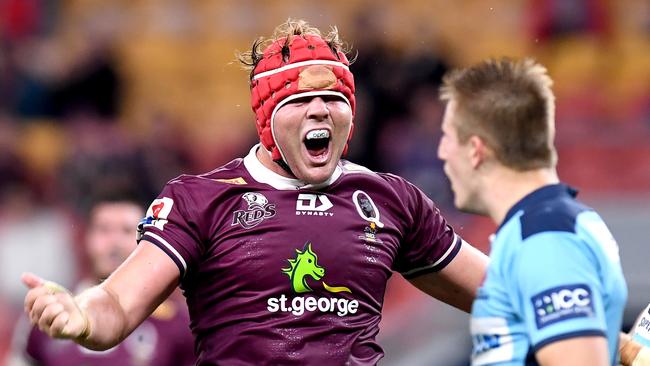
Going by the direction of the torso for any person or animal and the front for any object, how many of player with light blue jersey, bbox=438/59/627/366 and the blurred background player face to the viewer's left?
1

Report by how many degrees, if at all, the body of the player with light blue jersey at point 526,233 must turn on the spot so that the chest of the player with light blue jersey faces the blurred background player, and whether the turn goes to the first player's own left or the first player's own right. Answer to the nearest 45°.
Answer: approximately 45° to the first player's own right

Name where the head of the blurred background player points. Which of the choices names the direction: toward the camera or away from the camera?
toward the camera

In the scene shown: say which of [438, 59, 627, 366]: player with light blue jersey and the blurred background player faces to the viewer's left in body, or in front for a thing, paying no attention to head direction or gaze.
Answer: the player with light blue jersey

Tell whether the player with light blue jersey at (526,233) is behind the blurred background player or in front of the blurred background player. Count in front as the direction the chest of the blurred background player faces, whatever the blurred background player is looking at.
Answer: in front

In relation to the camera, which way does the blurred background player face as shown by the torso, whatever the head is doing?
toward the camera

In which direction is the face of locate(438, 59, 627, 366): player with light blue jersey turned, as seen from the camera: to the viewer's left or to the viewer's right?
to the viewer's left

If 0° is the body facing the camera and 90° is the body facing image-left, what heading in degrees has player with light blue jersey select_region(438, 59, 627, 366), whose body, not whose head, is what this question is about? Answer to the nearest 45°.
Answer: approximately 90°
